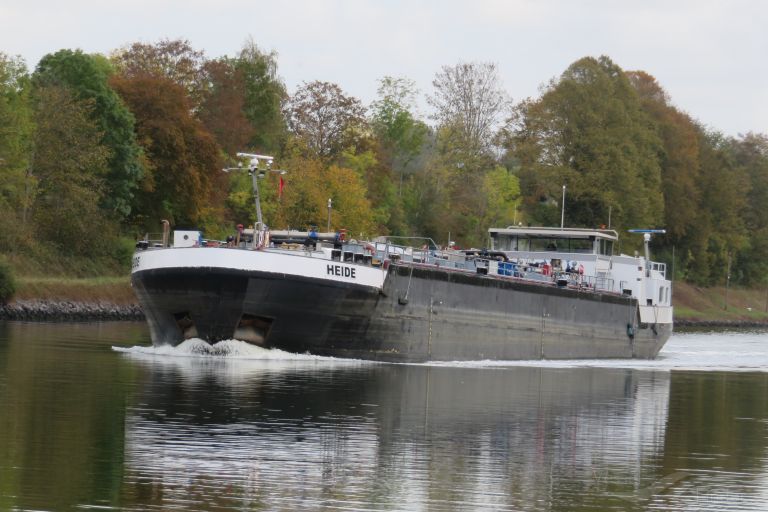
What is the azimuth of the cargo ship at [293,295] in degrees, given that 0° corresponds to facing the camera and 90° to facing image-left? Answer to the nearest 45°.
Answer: approximately 45°
